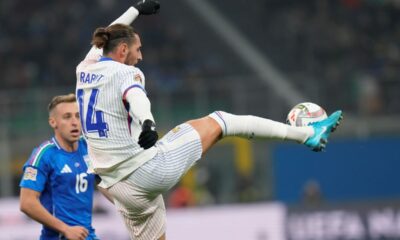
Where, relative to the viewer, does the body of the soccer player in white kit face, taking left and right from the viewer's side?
facing away from the viewer and to the right of the viewer

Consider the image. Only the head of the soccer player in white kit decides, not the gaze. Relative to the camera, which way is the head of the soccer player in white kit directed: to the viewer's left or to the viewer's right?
to the viewer's right

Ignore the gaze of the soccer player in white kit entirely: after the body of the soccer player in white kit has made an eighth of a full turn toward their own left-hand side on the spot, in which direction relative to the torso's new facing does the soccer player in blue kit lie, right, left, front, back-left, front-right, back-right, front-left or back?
front-left

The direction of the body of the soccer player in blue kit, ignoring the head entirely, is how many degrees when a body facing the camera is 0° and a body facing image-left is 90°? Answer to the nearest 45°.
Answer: approximately 315°

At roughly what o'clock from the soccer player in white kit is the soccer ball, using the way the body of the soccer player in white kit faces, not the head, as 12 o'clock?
The soccer ball is roughly at 1 o'clock from the soccer player in white kit.

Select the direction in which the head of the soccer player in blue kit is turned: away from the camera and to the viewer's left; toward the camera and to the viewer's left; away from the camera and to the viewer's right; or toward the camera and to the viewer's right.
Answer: toward the camera and to the viewer's right
